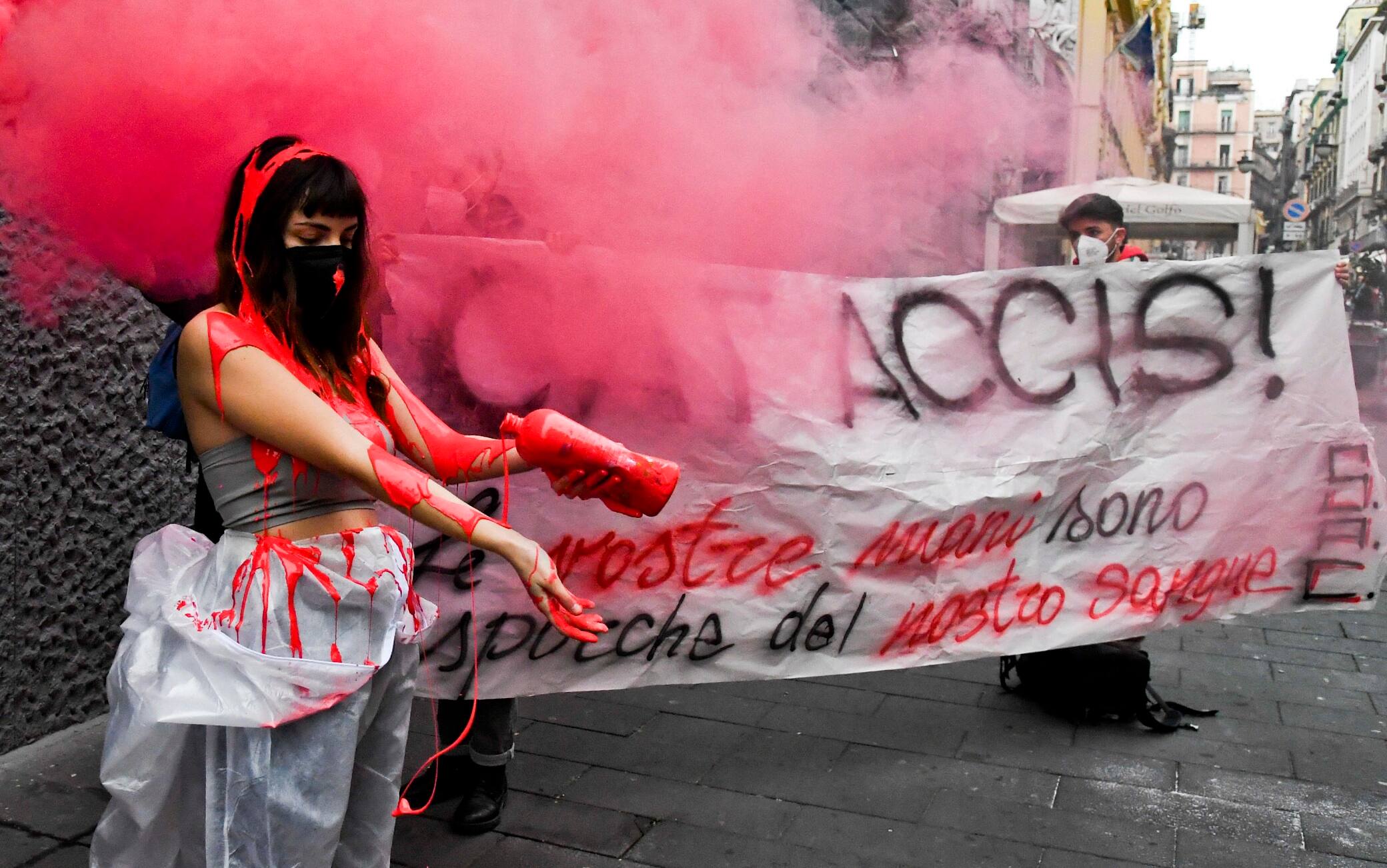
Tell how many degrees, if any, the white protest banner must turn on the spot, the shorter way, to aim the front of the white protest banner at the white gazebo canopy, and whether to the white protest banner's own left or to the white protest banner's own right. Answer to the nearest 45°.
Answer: approximately 180°

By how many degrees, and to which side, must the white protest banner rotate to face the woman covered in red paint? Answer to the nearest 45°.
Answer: approximately 45° to its right

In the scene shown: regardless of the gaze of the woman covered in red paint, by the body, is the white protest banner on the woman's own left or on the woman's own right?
on the woman's own left

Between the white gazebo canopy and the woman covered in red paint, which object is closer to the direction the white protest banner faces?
the woman covered in red paint

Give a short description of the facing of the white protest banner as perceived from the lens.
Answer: facing the viewer

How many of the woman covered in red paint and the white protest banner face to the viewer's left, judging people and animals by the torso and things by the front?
0

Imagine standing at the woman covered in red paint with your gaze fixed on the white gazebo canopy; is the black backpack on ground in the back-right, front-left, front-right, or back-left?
front-right
